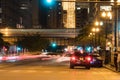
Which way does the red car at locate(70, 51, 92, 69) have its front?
away from the camera
